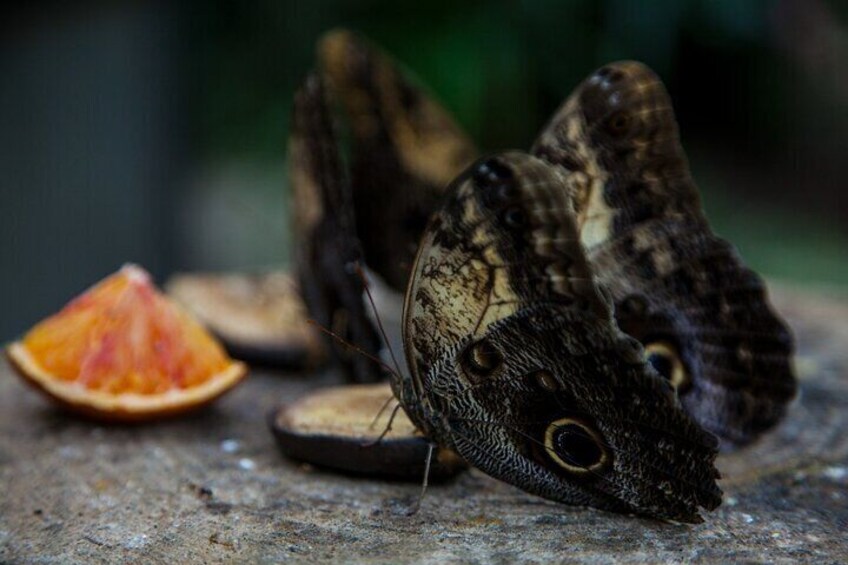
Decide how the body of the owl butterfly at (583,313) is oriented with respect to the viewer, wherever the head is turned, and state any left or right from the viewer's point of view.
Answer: facing to the left of the viewer

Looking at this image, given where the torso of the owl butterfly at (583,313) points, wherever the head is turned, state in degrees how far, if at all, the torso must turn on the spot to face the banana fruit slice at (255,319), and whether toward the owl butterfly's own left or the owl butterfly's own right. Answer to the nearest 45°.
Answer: approximately 45° to the owl butterfly's own right
